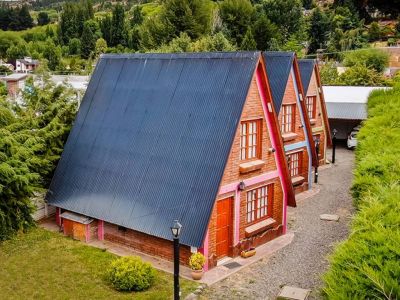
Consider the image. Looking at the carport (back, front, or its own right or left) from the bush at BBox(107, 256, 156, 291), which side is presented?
front

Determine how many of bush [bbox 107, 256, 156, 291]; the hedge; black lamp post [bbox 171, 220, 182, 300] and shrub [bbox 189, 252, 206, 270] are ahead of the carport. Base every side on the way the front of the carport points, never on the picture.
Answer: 4

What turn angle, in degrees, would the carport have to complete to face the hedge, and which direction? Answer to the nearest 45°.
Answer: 0° — it already faces it

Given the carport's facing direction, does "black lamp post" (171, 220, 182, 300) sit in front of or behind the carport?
in front

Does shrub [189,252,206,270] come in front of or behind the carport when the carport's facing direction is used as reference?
in front

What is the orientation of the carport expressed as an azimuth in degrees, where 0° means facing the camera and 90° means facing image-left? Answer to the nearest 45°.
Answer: approximately 0°
